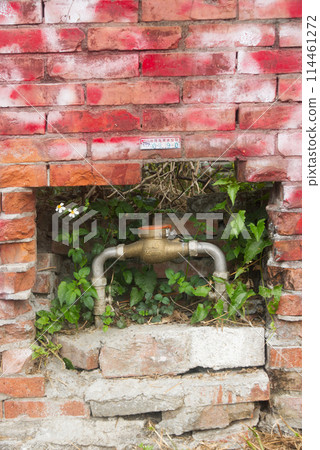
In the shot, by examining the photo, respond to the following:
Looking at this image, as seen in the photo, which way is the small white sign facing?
toward the camera
